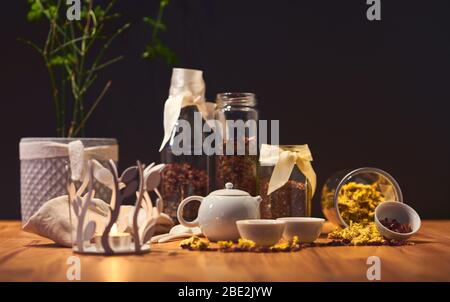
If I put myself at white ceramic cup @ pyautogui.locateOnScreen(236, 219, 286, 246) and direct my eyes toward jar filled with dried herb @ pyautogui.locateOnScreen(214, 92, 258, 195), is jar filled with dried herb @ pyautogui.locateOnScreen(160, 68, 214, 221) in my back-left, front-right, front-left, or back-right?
front-left

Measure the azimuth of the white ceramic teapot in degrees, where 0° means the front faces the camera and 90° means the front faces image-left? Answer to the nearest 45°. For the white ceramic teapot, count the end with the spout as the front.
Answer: approximately 270°

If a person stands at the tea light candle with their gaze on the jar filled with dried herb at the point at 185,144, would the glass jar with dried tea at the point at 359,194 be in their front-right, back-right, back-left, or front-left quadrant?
front-right

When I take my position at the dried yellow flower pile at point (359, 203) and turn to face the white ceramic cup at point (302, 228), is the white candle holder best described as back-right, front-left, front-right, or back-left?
front-right

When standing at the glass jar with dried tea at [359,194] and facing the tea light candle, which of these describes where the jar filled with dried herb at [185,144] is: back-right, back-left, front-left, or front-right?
front-right

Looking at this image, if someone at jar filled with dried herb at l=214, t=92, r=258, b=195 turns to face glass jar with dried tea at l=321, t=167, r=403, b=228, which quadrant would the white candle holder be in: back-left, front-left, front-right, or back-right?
back-right
